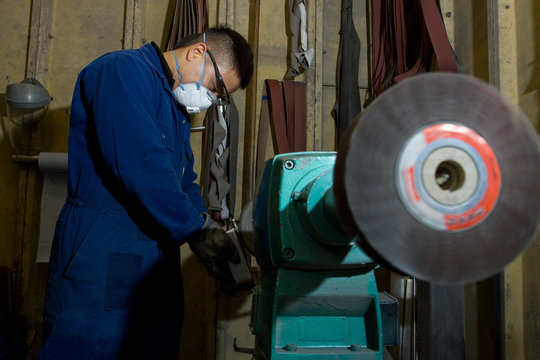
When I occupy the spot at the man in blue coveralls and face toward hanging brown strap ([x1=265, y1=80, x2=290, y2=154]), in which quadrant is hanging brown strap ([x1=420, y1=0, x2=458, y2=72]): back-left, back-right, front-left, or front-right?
front-right

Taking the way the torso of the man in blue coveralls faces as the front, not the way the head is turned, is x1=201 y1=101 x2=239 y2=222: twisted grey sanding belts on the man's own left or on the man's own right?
on the man's own left

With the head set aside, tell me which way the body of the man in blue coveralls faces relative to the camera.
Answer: to the viewer's right

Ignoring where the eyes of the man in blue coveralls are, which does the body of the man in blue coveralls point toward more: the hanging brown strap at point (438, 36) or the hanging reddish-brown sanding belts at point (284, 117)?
the hanging brown strap

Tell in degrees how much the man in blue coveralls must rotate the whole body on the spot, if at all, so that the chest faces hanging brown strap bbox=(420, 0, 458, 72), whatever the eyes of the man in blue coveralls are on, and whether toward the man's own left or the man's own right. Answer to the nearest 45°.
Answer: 0° — they already face it

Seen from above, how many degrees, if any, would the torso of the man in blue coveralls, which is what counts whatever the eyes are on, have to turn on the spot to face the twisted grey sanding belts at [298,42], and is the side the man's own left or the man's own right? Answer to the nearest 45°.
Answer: approximately 45° to the man's own left

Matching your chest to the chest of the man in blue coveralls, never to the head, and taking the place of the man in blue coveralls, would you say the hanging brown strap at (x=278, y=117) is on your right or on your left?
on your left

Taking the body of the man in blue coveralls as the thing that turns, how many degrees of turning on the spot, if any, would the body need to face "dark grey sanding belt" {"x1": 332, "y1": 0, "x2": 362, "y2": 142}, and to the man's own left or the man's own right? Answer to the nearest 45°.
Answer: approximately 45° to the man's own left

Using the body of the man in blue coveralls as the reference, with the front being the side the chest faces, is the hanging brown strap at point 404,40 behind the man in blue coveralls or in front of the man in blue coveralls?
in front

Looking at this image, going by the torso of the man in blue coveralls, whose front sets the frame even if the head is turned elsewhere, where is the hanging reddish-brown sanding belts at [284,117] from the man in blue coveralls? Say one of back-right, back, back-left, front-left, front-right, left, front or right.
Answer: front-left
